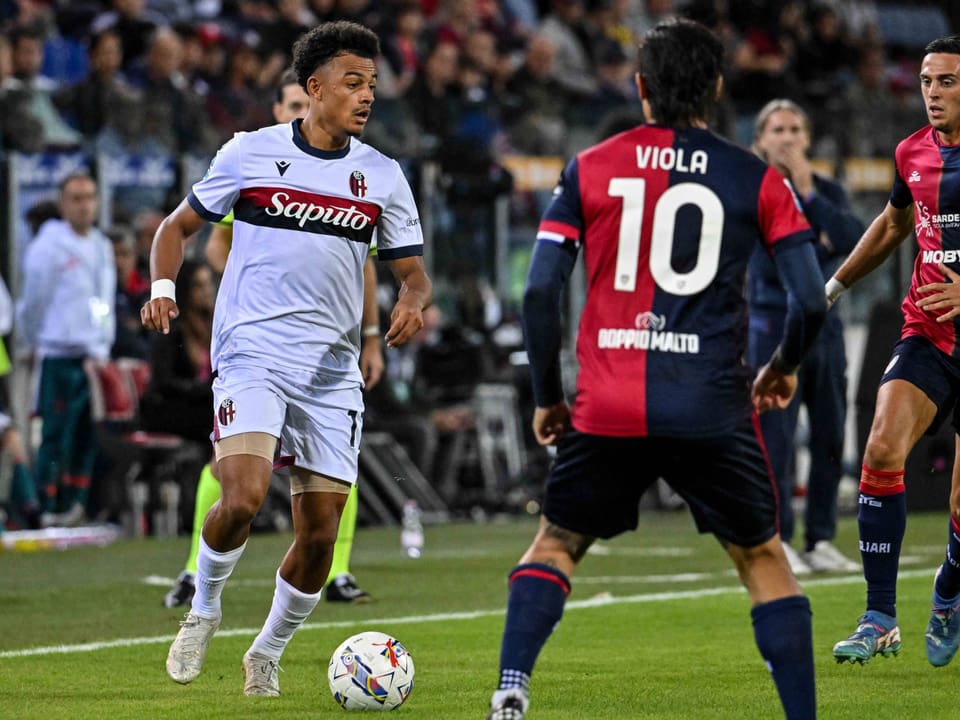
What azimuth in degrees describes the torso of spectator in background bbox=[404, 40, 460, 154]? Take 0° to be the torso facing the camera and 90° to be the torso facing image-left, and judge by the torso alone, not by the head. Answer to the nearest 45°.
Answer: approximately 0°

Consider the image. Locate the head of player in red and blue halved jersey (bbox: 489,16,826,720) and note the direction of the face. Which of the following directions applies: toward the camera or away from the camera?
away from the camera

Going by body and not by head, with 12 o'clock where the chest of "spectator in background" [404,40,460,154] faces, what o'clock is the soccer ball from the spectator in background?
The soccer ball is roughly at 12 o'clock from the spectator in background.

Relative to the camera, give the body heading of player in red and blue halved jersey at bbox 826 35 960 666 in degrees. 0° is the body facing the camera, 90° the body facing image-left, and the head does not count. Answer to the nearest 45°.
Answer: approximately 45°

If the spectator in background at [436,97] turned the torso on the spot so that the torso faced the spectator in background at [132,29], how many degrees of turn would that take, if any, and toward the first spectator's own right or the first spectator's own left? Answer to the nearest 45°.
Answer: approximately 90° to the first spectator's own right

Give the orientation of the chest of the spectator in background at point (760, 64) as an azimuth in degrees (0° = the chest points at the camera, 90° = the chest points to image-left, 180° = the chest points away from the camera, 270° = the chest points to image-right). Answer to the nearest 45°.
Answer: approximately 0°

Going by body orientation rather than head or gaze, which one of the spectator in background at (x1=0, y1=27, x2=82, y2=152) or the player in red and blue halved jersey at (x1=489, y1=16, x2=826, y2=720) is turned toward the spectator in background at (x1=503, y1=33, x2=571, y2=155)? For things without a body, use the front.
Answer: the player in red and blue halved jersey

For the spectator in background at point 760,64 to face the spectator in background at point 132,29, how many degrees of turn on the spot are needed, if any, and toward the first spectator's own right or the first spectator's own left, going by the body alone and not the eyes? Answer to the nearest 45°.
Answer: approximately 45° to the first spectator's own right

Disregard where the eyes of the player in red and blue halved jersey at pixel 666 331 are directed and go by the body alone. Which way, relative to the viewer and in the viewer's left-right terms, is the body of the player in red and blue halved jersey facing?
facing away from the viewer

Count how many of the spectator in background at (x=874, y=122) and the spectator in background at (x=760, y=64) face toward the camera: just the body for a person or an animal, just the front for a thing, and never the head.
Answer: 2
